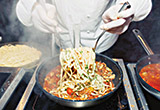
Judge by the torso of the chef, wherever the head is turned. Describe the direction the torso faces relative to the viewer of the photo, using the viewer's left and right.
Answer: facing the viewer
